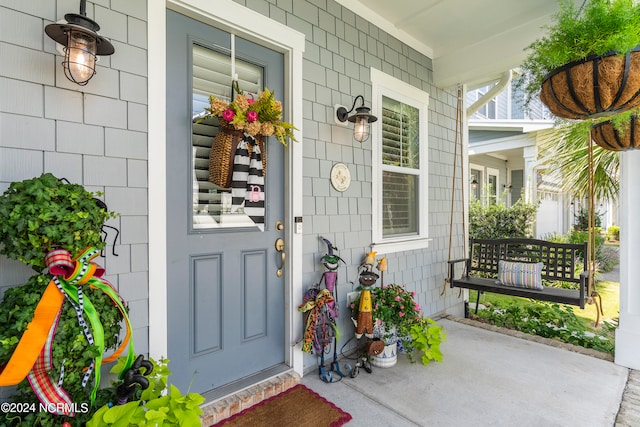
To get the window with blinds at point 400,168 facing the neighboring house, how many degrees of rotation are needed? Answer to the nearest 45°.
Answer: approximately 90° to its left

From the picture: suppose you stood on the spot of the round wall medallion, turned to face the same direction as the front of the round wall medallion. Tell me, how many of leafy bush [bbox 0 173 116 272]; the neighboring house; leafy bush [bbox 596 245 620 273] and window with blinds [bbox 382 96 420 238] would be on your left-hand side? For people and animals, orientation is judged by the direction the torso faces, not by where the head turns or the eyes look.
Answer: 3

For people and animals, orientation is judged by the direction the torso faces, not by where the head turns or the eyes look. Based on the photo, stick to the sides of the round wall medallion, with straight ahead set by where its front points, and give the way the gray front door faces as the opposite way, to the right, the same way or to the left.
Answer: the same way

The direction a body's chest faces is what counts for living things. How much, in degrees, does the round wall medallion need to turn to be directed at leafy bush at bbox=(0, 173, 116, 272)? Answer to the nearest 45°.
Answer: approximately 90° to its right

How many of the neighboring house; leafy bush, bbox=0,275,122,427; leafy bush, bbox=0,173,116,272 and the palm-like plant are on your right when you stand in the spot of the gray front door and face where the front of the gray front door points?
2

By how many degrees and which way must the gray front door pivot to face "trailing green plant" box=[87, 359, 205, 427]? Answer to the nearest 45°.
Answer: approximately 45° to its right

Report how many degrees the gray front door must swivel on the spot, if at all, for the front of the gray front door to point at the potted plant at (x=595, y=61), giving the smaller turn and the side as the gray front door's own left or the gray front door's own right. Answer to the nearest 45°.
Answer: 0° — it already faces it

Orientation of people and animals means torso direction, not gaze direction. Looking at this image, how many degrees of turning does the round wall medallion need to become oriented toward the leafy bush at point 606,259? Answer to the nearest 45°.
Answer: approximately 90° to its left

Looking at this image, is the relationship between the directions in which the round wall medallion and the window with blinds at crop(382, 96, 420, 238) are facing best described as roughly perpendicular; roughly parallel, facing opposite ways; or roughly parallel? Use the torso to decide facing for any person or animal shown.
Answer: roughly parallel

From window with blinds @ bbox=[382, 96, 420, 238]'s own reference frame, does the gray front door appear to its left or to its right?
on its right

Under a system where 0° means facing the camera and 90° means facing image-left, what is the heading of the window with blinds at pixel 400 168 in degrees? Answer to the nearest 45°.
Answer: approximately 315°

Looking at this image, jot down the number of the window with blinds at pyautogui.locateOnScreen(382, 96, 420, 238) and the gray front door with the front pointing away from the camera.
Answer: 0

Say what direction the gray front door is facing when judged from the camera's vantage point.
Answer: facing the viewer and to the right of the viewer

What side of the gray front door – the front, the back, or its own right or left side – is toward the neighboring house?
left

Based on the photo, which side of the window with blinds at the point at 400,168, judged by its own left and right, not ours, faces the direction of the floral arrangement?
right

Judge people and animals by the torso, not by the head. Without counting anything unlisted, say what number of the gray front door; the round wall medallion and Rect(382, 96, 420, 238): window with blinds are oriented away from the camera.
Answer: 0

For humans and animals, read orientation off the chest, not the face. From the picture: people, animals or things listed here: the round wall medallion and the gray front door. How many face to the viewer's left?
0

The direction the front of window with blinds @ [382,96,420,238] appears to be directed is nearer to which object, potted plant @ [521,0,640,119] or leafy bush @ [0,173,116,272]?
the potted plant
